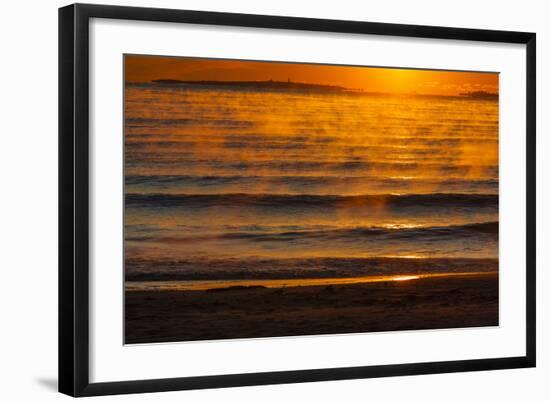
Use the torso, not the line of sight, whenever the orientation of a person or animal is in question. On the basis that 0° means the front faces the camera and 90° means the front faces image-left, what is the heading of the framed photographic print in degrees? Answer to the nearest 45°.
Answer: approximately 315°
